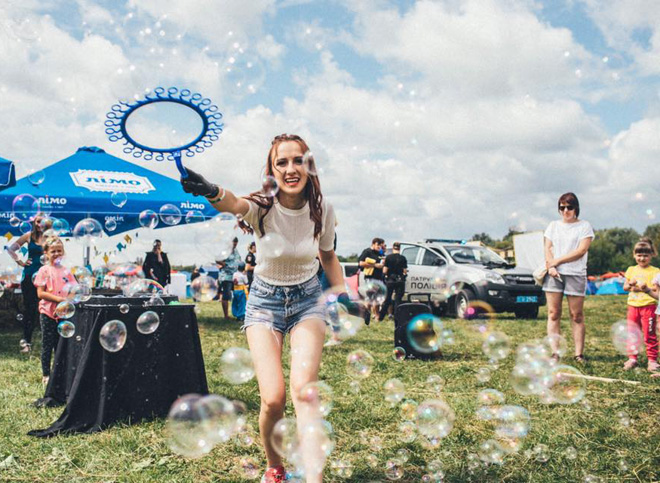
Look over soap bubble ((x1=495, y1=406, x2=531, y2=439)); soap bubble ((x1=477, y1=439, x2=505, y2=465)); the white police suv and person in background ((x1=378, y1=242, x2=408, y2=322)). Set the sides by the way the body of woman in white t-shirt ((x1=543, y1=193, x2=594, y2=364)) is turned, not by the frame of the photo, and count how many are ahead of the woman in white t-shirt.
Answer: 2

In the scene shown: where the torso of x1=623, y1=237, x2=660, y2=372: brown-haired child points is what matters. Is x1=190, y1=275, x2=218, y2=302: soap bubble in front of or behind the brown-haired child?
in front

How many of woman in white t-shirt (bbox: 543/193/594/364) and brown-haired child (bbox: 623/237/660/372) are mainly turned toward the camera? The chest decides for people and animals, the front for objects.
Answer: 2

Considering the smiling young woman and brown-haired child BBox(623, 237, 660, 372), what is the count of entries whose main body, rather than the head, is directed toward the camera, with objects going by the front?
2

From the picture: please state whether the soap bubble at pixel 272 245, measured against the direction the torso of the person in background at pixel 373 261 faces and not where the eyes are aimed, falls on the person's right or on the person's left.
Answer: on the person's right

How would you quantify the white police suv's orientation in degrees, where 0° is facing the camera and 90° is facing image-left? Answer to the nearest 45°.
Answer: approximately 315°

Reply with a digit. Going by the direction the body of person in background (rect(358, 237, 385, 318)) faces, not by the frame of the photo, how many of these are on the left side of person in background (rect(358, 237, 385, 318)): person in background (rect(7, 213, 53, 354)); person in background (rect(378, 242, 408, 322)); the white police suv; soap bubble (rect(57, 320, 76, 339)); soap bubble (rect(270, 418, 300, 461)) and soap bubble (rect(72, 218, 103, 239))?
2

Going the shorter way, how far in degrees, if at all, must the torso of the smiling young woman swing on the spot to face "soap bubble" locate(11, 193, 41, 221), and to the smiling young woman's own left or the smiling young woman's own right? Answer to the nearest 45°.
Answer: approximately 135° to the smiling young woman's own right

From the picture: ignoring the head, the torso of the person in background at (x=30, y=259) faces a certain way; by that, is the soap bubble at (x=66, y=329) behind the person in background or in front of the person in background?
in front

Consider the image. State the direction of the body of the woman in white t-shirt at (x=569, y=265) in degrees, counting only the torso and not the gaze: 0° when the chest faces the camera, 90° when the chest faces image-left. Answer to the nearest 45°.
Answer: approximately 0°

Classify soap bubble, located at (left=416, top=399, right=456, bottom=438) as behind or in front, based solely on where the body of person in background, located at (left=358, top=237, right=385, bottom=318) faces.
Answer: in front
